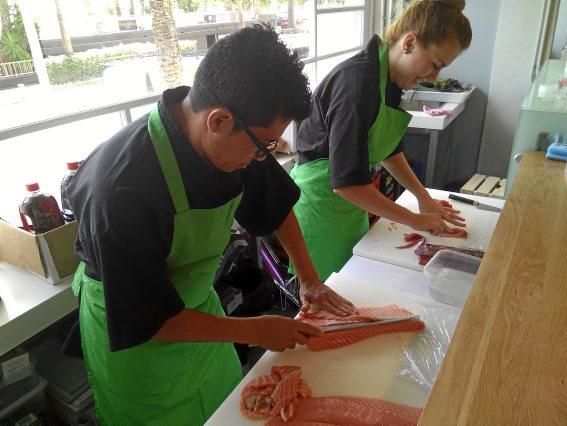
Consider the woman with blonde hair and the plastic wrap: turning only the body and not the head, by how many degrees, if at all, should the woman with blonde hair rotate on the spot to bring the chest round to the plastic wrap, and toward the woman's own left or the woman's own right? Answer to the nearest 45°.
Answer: approximately 90° to the woman's own right

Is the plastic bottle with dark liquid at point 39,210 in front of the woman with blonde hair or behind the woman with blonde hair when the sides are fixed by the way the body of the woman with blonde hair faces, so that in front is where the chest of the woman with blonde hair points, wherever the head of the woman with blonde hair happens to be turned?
behind

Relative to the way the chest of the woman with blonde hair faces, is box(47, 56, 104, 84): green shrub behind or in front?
behind

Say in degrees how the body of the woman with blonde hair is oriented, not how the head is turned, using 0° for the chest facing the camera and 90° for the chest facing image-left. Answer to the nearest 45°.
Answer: approximately 270°

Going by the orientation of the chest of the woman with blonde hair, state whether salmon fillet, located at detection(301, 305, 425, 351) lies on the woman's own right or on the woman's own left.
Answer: on the woman's own right

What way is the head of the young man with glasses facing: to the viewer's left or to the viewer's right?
to the viewer's right

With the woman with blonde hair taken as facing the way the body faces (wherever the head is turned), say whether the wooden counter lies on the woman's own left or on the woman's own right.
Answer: on the woman's own right

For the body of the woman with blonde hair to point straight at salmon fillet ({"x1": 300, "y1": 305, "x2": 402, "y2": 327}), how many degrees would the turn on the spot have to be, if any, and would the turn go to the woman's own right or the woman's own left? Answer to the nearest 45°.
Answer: approximately 90° to the woman's own right

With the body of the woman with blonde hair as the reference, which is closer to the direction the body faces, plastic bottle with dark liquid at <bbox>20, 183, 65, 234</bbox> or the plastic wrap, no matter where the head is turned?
the plastic wrap

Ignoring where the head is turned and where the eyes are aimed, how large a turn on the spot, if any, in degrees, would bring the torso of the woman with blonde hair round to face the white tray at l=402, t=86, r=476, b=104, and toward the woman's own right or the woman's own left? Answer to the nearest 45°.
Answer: approximately 90° to the woman's own left

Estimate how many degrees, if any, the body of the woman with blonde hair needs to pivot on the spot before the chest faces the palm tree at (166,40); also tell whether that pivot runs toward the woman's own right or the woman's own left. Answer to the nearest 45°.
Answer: approximately 135° to the woman's own left

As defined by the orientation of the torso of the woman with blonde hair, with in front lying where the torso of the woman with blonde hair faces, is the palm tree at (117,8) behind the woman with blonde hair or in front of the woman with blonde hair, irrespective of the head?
behind

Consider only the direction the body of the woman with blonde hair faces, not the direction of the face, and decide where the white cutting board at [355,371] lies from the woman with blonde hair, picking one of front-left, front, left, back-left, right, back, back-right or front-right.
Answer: right
